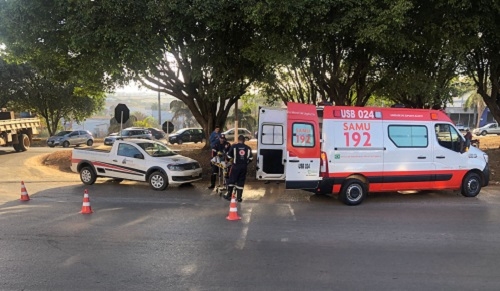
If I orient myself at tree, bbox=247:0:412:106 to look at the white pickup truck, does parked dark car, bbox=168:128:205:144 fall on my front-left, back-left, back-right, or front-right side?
front-right

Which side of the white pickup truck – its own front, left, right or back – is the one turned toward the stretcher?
front

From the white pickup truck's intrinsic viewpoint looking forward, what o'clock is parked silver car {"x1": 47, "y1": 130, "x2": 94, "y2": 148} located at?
The parked silver car is roughly at 7 o'clock from the white pickup truck.

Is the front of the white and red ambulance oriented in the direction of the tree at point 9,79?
no

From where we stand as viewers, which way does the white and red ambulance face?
facing away from the viewer and to the right of the viewer

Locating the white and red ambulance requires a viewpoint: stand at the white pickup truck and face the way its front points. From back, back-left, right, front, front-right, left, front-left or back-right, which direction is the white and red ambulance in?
front

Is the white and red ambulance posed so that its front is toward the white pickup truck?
no

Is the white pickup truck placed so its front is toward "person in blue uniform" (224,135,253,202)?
yes

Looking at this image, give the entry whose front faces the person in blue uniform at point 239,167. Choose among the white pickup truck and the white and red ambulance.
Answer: the white pickup truck

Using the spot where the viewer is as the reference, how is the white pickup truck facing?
facing the viewer and to the right of the viewer

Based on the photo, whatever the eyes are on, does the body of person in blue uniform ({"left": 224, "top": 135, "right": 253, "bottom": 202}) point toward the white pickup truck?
no

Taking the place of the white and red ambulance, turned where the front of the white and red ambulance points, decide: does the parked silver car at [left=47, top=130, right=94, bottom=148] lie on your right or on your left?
on your left

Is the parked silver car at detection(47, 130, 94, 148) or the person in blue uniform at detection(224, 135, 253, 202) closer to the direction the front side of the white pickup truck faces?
the person in blue uniform
